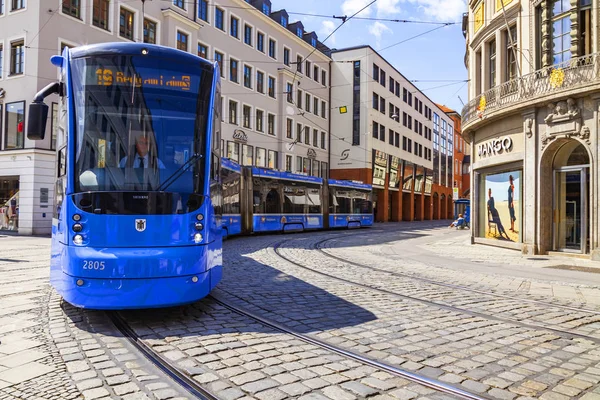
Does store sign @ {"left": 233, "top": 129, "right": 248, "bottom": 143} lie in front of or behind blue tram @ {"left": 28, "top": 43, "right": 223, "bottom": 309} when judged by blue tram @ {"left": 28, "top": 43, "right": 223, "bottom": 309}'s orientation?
behind

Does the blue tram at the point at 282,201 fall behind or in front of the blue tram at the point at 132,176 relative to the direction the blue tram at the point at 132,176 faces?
behind

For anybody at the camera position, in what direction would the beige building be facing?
facing the viewer and to the left of the viewer

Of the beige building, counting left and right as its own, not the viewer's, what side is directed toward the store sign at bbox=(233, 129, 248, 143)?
right

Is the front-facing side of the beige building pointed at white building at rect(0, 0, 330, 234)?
no

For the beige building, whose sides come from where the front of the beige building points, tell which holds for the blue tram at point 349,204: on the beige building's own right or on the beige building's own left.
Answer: on the beige building's own right

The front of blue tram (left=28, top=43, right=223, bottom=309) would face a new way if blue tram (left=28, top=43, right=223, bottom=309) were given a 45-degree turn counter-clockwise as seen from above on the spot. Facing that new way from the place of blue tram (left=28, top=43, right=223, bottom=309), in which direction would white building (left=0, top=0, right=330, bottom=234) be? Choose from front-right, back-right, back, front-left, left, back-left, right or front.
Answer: back-left

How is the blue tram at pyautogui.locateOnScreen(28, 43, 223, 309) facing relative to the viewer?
toward the camera

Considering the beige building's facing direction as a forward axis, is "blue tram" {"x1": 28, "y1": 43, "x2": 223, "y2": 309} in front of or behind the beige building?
in front

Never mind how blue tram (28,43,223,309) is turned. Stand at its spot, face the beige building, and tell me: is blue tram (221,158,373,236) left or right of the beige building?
left

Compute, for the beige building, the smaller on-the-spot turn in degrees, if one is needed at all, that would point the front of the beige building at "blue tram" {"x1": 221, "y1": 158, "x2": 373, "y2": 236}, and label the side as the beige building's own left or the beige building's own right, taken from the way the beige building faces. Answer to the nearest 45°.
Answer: approximately 45° to the beige building's own right

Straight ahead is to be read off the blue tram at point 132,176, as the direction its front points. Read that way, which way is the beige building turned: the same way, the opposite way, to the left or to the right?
to the right
